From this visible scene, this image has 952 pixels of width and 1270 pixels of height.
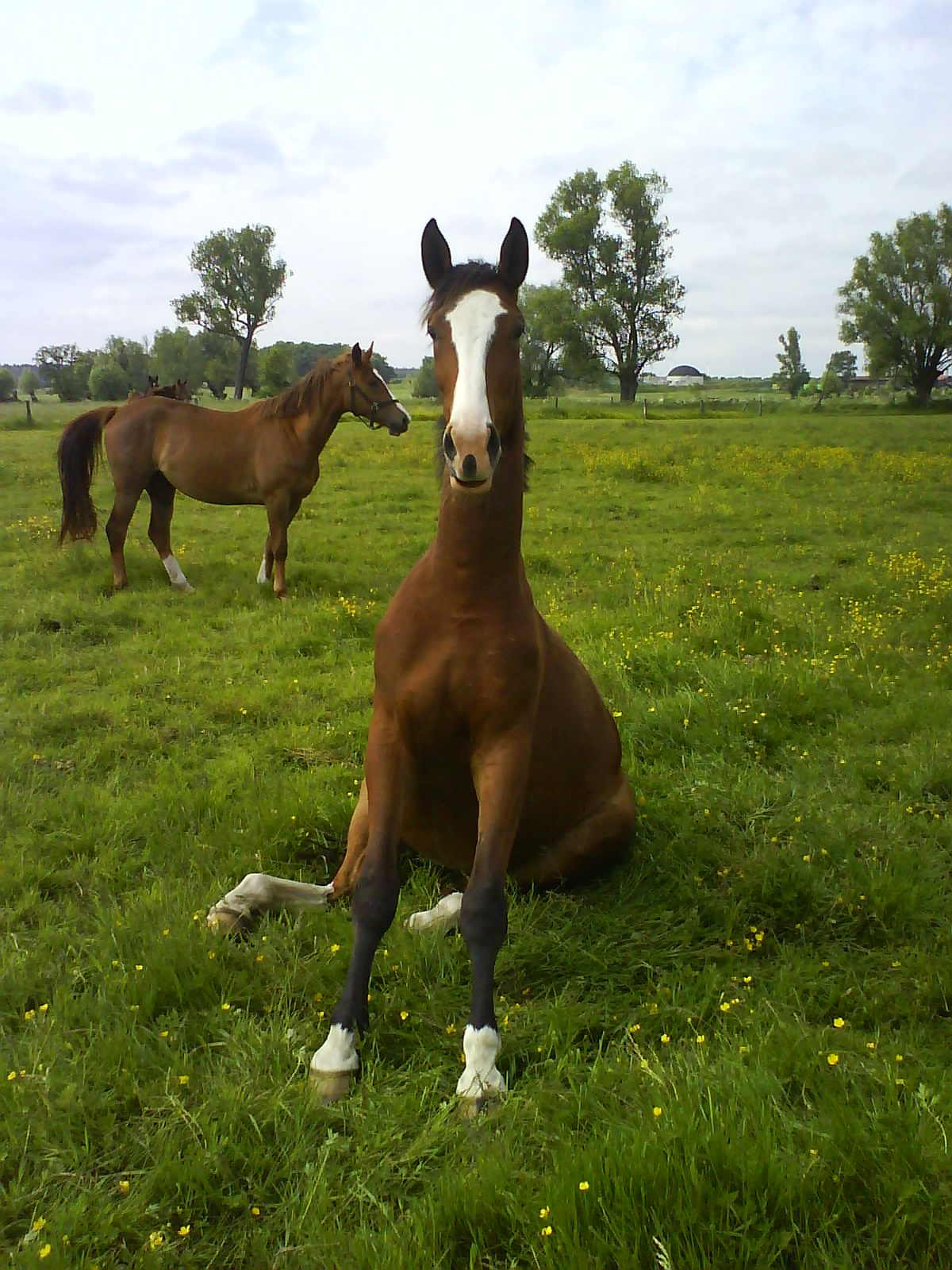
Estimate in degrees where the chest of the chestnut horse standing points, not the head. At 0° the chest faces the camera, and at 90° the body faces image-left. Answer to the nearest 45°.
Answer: approximately 270°

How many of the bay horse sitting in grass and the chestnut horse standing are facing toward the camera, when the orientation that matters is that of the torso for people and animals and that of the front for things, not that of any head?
1

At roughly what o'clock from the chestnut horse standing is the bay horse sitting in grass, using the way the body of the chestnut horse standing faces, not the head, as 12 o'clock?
The bay horse sitting in grass is roughly at 3 o'clock from the chestnut horse standing.

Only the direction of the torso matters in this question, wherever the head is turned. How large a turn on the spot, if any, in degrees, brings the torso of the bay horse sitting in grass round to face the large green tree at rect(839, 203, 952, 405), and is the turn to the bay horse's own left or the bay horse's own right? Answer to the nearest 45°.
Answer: approximately 135° to the bay horse's own left

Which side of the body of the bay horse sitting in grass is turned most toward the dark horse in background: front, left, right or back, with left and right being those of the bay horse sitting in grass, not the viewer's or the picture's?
back

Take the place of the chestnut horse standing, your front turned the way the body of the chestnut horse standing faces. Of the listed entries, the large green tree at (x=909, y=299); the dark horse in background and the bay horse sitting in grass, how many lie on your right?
1

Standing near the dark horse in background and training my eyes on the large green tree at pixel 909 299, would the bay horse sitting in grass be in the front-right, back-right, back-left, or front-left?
back-right

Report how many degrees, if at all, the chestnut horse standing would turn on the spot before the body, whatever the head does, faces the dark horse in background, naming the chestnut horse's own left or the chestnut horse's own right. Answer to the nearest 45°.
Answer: approximately 135° to the chestnut horse's own left

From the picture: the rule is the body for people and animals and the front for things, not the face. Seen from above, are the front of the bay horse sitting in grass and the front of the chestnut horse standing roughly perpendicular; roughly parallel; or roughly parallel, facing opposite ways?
roughly perpendicular

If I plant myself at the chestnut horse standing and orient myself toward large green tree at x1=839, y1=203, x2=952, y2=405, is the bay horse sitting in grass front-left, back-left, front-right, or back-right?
back-right

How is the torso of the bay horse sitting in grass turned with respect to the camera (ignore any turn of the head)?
toward the camera
